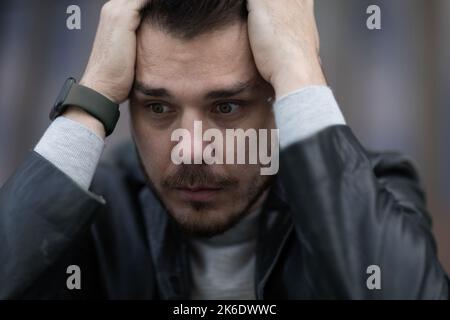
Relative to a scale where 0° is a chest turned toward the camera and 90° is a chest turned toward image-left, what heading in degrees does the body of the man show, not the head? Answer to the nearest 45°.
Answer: approximately 0°
